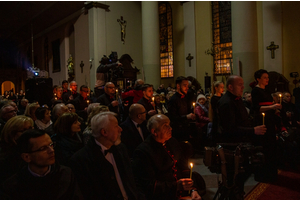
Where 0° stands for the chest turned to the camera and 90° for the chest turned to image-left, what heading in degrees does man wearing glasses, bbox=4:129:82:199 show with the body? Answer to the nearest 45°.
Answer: approximately 315°

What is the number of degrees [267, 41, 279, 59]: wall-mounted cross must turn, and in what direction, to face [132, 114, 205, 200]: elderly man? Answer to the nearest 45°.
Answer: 0° — it already faces them

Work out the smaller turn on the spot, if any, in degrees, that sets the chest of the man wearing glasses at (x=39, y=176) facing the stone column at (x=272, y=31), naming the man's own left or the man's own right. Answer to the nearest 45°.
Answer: approximately 90° to the man's own left

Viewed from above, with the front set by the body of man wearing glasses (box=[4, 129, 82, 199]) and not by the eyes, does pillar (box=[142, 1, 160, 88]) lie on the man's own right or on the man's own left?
on the man's own left

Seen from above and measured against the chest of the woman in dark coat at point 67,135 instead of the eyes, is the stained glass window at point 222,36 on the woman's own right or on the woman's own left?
on the woman's own left

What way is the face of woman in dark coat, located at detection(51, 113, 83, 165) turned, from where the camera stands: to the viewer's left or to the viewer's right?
to the viewer's right
